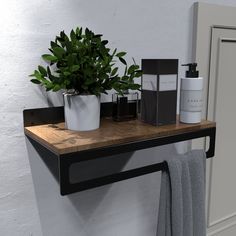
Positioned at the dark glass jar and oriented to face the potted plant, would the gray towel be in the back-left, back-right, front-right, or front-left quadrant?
back-left

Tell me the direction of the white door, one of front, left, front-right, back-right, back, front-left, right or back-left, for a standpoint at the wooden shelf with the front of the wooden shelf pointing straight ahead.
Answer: left

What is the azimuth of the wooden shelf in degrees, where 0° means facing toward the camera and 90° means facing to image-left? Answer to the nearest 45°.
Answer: approximately 315°
